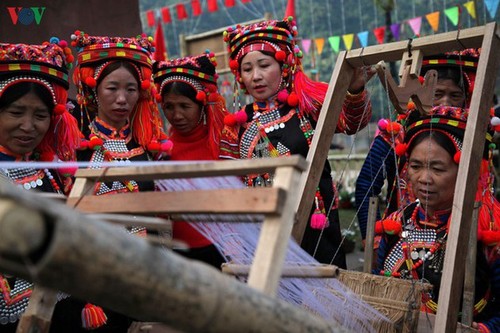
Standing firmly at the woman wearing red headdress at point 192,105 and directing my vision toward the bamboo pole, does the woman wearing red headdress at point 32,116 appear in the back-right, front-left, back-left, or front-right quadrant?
front-right

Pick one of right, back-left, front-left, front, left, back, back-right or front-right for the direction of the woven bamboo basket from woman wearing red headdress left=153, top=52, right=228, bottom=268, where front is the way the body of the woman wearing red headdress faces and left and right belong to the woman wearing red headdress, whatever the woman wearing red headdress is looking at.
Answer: left

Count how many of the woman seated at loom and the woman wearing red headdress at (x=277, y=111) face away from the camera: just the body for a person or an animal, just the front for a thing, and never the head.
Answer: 0

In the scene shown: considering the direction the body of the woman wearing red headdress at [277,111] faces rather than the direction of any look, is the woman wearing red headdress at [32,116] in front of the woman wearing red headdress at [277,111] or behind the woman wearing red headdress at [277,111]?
in front

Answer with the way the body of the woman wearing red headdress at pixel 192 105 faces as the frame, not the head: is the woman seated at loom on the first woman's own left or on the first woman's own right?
on the first woman's own left

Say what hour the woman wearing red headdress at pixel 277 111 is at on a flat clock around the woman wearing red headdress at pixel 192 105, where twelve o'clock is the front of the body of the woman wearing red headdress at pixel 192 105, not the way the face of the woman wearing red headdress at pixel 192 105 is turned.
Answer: the woman wearing red headdress at pixel 277 111 is roughly at 9 o'clock from the woman wearing red headdress at pixel 192 105.

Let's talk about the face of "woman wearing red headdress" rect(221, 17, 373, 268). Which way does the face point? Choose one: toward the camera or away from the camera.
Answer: toward the camera

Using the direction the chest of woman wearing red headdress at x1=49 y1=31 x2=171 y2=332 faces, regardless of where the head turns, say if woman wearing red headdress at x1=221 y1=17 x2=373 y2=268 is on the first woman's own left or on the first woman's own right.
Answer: on the first woman's own left

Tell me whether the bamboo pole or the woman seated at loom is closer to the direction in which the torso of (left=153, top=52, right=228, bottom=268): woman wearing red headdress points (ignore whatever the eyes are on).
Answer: the bamboo pole

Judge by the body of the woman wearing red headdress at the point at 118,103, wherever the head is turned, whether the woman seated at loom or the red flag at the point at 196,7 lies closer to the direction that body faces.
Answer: the woman seated at loom

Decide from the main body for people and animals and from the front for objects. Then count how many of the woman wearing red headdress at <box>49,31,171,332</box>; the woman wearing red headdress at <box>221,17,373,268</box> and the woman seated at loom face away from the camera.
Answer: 0

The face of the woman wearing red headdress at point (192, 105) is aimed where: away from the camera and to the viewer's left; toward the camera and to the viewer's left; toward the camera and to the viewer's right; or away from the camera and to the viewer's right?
toward the camera and to the viewer's left

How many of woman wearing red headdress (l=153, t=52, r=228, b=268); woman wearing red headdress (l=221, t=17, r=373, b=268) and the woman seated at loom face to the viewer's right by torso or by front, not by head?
0

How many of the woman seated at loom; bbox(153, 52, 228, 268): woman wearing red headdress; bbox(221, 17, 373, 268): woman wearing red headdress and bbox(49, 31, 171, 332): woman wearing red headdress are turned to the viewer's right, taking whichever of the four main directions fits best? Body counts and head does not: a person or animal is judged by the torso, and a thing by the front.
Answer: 0

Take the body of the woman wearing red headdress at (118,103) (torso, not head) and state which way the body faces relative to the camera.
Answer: toward the camera

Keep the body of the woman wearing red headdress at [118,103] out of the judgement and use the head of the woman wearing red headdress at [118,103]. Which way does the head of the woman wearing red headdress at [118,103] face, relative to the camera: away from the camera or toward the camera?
toward the camera
